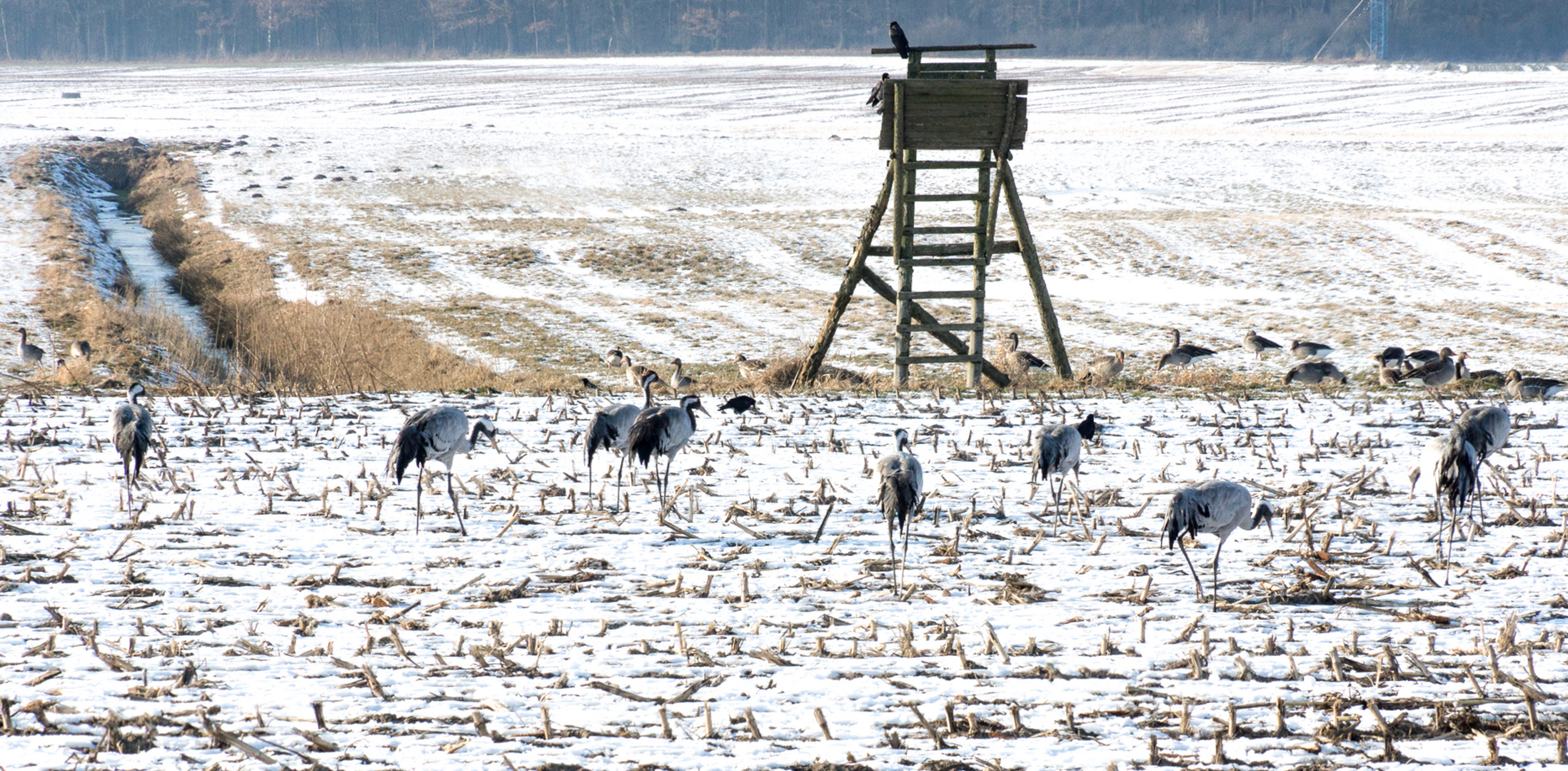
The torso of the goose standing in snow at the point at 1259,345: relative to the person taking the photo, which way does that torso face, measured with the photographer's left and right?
facing to the left of the viewer

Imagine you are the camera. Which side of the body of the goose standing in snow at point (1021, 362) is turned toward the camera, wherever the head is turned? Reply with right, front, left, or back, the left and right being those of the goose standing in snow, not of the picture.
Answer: left

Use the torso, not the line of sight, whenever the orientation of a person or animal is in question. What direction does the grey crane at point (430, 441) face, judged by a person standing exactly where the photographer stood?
facing to the right of the viewer

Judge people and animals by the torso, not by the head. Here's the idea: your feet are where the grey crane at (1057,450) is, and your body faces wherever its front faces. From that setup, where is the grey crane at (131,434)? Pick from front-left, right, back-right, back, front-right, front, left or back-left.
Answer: back-left

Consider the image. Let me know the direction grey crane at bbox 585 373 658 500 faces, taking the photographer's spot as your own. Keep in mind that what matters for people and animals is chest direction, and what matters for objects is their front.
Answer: facing to the right of the viewer

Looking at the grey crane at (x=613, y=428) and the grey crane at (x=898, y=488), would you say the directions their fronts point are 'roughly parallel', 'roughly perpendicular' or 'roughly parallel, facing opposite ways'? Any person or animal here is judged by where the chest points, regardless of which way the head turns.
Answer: roughly perpendicular

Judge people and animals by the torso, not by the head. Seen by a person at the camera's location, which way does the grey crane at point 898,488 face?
facing away from the viewer

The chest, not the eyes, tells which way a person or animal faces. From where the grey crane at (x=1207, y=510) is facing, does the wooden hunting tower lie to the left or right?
on its left

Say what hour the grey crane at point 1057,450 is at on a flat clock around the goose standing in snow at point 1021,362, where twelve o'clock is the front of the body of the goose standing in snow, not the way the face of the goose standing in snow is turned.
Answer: The grey crane is roughly at 9 o'clock from the goose standing in snow.
